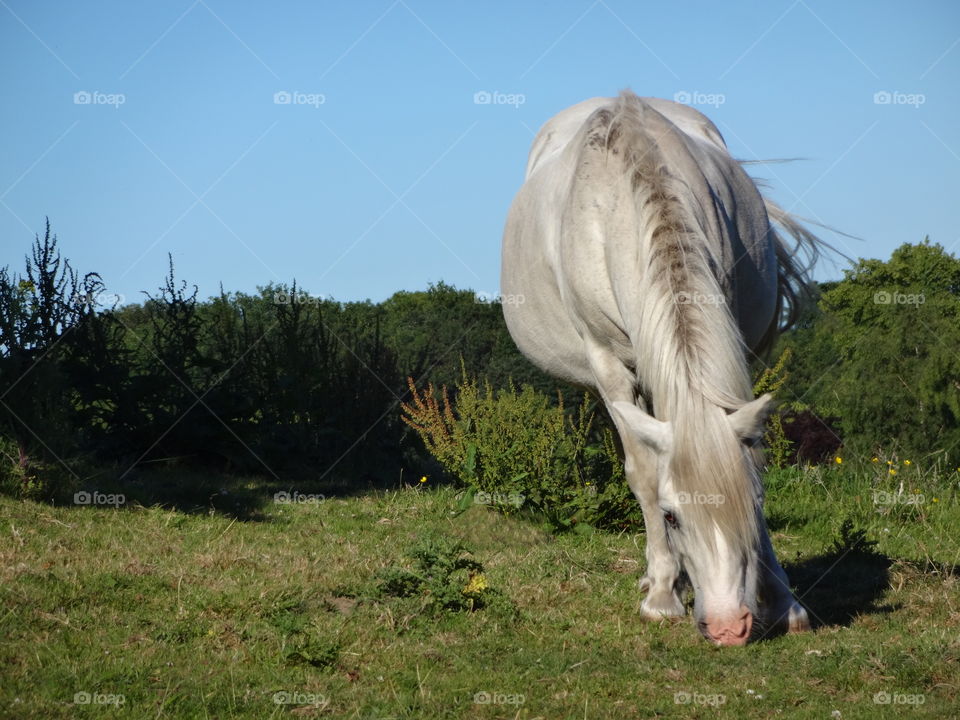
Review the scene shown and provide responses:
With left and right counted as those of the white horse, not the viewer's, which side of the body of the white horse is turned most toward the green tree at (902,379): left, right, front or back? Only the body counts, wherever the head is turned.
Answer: back

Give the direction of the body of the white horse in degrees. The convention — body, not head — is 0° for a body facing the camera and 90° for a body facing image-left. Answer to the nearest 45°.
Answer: approximately 0°
